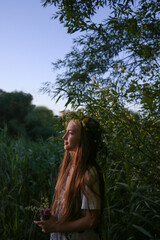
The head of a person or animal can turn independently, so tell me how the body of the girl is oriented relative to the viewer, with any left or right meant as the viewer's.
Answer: facing to the left of the viewer

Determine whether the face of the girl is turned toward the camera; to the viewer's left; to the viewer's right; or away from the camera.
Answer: to the viewer's left
